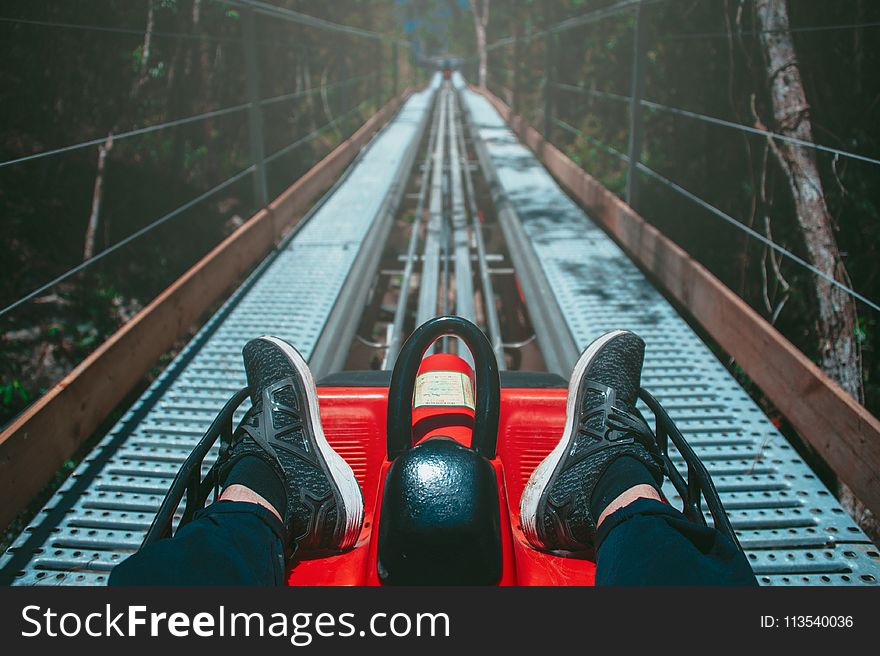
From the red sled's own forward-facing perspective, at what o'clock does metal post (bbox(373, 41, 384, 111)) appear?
The metal post is roughly at 12 o'clock from the red sled.

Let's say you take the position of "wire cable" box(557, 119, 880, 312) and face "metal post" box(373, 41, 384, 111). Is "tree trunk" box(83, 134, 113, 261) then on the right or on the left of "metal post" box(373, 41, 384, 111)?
left

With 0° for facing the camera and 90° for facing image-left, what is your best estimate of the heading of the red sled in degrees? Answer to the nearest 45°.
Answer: approximately 180°

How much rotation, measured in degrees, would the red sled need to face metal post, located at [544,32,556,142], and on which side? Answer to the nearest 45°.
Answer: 0° — it already faces it
